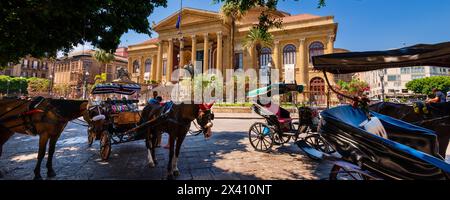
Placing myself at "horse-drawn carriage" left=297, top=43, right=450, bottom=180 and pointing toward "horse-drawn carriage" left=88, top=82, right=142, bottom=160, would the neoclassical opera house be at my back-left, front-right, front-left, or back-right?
front-right

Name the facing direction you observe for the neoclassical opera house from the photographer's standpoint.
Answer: facing the viewer and to the left of the viewer

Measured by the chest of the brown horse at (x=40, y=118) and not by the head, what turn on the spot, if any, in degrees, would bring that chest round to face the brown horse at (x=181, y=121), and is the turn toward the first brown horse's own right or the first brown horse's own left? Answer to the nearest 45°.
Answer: approximately 45° to the first brown horse's own right

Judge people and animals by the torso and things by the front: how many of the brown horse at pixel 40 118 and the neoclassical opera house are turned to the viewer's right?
1

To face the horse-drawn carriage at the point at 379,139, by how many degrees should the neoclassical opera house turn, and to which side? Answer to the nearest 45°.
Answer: approximately 45° to its left

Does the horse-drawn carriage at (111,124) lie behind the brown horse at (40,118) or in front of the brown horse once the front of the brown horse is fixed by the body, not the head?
in front

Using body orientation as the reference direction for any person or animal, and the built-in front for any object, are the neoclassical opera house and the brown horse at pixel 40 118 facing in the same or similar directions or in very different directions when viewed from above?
very different directions

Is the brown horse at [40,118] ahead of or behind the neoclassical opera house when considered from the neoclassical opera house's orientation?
ahead

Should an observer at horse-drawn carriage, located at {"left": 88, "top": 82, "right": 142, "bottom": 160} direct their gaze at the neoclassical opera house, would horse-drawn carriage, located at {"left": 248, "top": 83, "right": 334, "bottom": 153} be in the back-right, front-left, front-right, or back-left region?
front-right

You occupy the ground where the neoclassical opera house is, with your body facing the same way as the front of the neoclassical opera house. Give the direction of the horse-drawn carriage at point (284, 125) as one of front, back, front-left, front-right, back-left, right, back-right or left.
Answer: front-left

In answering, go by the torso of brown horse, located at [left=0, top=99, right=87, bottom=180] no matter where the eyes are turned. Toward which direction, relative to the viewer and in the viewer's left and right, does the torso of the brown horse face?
facing to the right of the viewer
